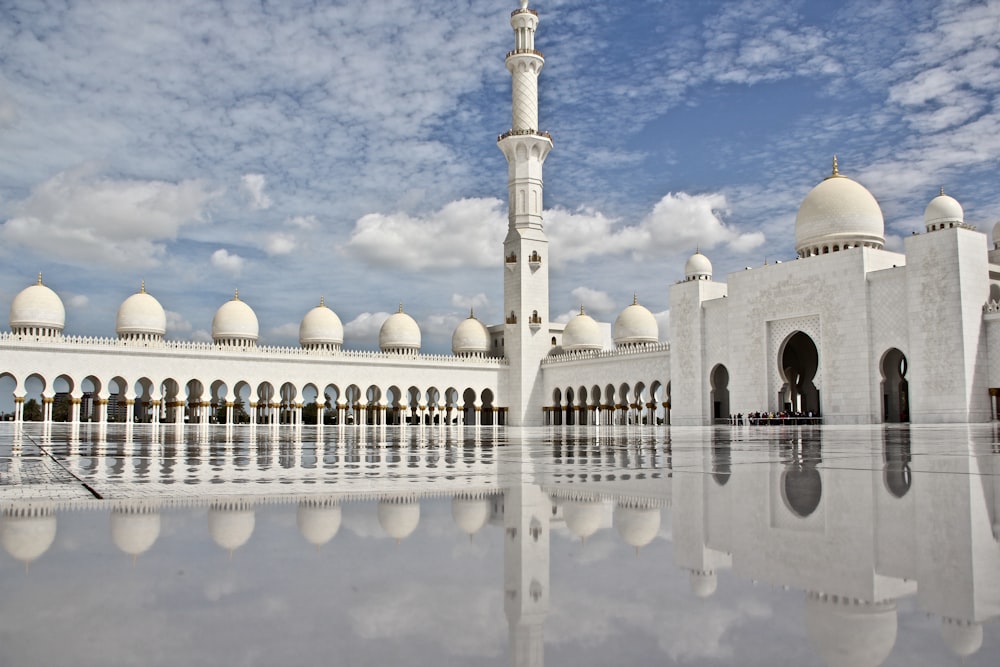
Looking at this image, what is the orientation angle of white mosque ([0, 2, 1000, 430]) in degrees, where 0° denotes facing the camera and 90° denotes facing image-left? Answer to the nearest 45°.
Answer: approximately 45°
